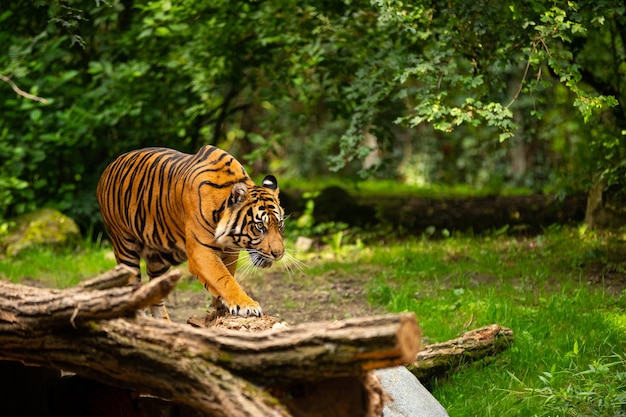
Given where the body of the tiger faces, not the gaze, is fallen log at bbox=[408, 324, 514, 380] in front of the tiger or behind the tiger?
in front

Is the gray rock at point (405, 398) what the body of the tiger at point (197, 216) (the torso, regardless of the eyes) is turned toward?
yes

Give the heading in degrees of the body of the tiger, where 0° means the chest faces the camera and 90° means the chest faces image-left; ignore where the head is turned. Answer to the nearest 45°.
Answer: approximately 315°
